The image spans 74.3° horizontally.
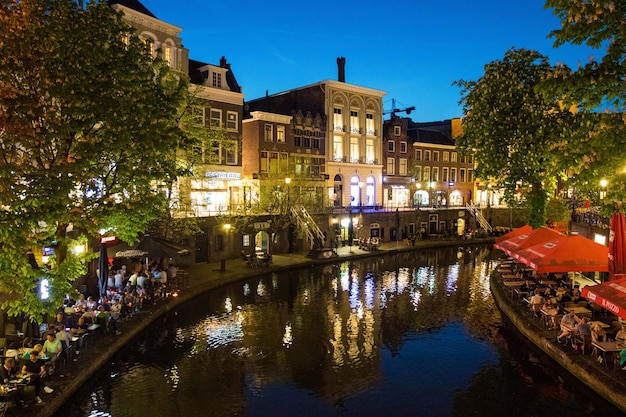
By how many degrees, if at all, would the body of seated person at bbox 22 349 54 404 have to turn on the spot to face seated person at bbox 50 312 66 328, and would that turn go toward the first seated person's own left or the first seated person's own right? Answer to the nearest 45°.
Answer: approximately 180°

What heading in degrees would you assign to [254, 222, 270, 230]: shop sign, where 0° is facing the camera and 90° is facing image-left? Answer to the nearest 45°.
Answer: approximately 0°

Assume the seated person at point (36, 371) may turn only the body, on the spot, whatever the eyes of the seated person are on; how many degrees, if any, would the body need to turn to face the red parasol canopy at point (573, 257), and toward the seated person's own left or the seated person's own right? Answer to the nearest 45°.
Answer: approximately 90° to the seated person's own left

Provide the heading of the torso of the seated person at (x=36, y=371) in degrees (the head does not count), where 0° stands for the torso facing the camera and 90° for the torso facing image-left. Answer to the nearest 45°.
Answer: approximately 0°

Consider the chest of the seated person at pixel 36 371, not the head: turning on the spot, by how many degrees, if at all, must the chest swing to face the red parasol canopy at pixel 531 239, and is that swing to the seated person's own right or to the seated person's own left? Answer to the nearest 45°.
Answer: approximately 90° to the seated person's own left

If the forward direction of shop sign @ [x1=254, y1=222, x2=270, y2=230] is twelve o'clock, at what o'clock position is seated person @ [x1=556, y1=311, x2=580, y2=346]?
The seated person is roughly at 11 o'clock from the shop sign.

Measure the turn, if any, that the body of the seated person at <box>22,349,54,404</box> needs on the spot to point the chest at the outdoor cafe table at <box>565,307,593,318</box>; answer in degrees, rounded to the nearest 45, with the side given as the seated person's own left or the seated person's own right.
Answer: approximately 90° to the seated person's own left

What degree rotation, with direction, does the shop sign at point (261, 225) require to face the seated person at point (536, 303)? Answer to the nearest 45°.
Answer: approximately 45° to its left

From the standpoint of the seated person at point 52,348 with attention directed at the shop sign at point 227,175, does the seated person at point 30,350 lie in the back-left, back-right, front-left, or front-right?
back-left

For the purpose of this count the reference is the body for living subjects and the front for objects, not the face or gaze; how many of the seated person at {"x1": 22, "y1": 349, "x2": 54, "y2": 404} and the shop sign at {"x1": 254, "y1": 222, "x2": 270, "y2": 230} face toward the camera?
2
